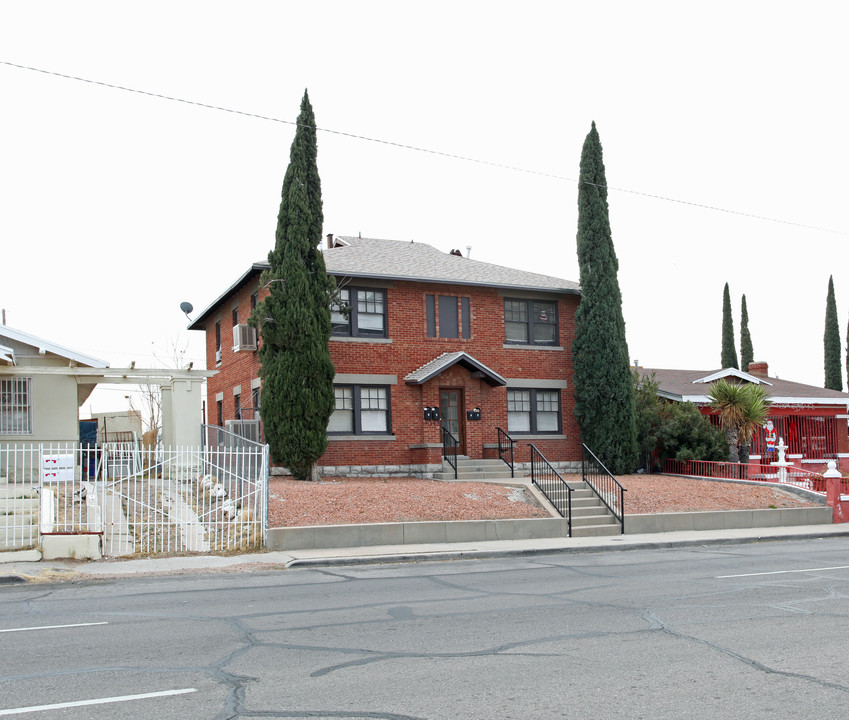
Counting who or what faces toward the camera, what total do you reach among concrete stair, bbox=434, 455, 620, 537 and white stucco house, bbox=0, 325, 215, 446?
2

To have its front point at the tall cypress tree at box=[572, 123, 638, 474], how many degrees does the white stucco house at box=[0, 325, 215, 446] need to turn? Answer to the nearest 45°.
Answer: approximately 90° to its left

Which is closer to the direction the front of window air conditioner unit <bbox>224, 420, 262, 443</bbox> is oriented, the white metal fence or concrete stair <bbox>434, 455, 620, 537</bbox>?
the white metal fence

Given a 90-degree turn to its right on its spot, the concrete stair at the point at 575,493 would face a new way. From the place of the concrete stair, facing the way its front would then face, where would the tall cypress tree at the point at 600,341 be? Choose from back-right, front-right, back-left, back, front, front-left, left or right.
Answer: right

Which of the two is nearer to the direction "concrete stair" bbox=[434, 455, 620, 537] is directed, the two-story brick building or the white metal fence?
the white metal fence
